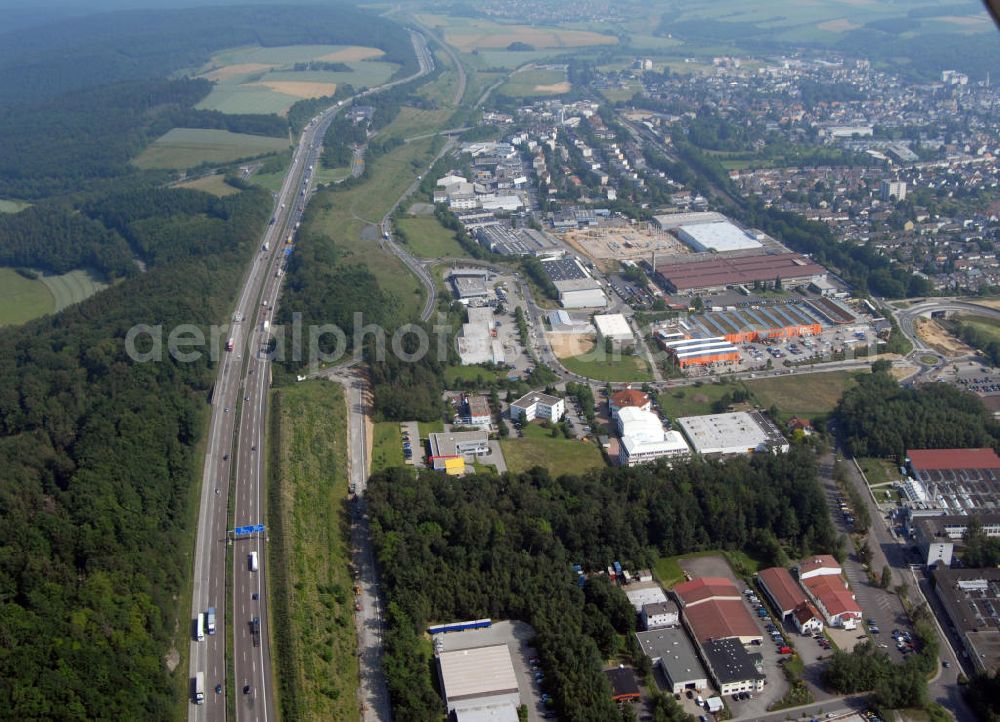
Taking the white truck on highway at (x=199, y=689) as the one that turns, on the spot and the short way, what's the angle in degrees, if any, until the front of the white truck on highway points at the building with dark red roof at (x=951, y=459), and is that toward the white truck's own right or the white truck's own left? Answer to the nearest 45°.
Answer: approximately 90° to the white truck's own left

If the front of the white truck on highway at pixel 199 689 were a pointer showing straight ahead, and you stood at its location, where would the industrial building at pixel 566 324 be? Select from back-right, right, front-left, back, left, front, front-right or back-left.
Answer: back-left

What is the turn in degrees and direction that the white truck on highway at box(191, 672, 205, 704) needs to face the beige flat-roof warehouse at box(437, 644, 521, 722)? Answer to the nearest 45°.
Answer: approximately 45° to its left

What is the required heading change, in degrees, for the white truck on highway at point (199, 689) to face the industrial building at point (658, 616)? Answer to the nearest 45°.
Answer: approximately 90° to its left

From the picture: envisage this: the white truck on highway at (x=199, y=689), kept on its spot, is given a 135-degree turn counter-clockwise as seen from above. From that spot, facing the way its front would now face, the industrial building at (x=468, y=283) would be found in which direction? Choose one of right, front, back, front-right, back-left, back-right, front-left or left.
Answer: front

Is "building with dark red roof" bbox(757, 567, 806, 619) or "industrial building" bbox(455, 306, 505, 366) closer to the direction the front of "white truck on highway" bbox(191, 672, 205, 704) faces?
the building with dark red roof

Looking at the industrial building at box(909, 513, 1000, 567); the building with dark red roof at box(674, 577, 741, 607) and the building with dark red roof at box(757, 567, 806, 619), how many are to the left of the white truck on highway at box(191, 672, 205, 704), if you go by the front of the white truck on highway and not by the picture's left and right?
3

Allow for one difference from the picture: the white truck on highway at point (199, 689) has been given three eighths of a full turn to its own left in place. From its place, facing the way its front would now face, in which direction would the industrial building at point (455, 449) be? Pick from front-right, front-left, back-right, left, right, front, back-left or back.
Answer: front

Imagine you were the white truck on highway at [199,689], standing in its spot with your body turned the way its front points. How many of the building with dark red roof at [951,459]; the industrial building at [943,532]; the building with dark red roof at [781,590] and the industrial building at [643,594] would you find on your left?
4

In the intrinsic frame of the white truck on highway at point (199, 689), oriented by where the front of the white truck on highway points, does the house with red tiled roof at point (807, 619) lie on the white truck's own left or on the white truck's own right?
on the white truck's own left

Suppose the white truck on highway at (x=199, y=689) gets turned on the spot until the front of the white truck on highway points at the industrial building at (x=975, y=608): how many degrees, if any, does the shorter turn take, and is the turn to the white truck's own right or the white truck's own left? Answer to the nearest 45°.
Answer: approximately 90° to the white truck's own left

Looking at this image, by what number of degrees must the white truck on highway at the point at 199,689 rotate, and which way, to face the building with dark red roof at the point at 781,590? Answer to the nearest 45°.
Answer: approximately 90° to its left

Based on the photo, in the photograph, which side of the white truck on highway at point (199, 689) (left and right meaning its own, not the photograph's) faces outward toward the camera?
front

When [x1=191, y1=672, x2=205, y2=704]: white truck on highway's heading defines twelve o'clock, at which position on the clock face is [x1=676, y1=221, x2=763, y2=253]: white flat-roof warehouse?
The white flat-roof warehouse is roughly at 8 o'clock from the white truck on highway.

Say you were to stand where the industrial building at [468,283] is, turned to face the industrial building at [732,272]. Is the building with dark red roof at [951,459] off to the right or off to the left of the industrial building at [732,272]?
right

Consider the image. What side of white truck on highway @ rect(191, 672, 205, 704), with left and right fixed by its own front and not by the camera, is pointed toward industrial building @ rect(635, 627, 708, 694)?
left

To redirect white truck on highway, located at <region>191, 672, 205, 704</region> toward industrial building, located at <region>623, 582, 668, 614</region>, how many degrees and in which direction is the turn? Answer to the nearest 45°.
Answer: approximately 90° to its left

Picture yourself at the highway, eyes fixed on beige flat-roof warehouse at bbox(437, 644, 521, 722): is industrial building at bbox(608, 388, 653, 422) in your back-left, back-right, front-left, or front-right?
front-left

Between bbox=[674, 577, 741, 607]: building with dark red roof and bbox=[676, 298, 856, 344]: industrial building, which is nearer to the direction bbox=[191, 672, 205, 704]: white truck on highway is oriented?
the building with dark red roof

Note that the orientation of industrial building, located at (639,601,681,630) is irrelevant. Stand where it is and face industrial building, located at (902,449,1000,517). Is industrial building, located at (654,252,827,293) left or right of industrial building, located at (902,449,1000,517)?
left
